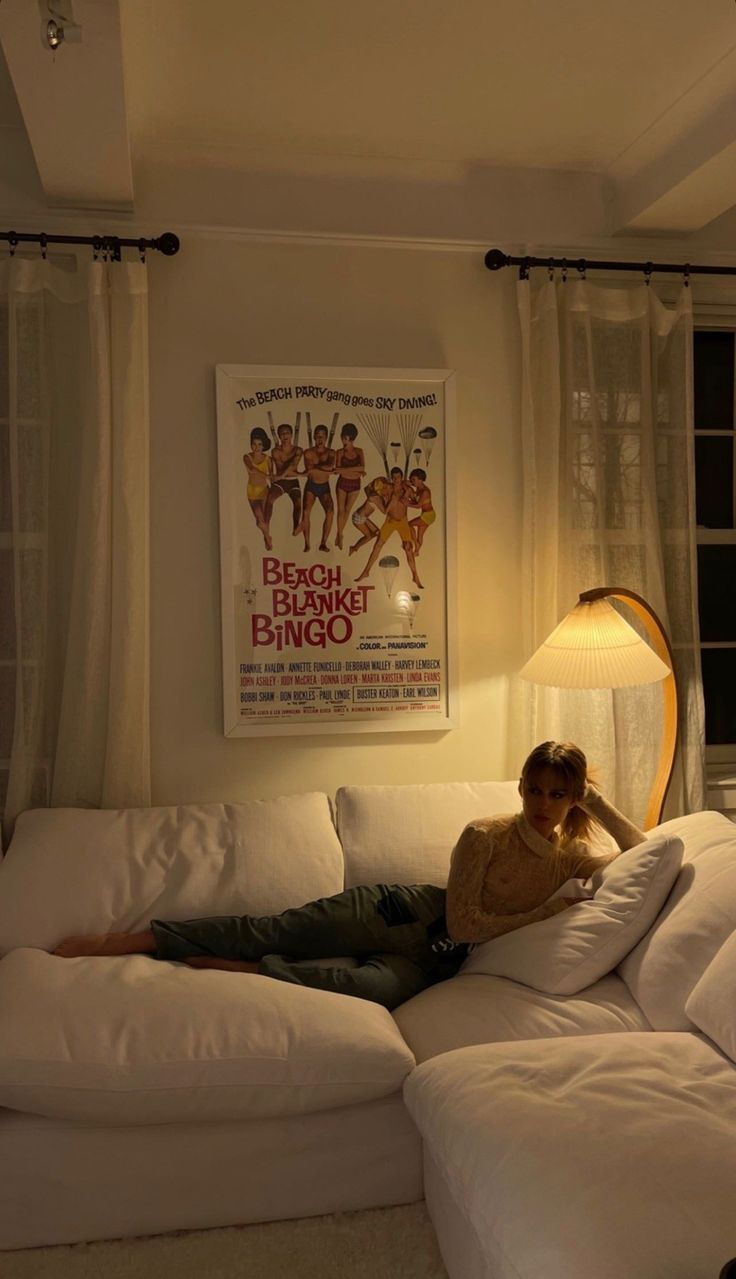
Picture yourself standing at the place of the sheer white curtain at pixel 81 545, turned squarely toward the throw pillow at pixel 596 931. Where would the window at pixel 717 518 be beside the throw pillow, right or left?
left

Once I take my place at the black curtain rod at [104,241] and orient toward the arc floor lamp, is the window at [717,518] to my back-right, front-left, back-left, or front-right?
front-left

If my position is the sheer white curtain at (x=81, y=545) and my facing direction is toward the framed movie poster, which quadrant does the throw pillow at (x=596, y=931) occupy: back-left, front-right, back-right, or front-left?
front-right

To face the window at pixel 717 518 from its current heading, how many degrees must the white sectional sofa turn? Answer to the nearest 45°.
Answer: approximately 135° to its left

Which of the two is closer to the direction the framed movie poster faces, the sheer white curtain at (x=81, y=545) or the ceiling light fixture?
the ceiling light fixture

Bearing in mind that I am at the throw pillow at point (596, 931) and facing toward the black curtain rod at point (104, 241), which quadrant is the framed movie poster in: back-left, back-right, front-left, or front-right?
front-right

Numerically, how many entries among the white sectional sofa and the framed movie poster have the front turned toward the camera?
2

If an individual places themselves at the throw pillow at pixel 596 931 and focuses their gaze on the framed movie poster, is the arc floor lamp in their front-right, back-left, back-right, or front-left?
front-right

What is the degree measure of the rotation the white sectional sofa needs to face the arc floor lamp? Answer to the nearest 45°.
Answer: approximately 135° to its left

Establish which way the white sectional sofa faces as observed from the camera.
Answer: facing the viewer

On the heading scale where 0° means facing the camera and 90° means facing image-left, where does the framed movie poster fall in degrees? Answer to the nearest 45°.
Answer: approximately 0°
